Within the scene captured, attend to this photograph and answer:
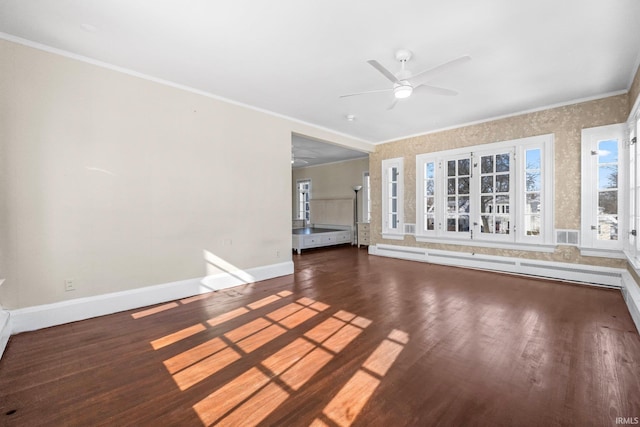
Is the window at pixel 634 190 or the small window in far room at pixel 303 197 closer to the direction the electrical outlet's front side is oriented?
the window

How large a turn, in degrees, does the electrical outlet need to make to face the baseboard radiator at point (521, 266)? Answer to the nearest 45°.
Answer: approximately 45° to its left

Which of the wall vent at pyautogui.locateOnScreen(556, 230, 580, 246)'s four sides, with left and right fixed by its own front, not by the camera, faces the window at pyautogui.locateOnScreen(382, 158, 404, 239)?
right

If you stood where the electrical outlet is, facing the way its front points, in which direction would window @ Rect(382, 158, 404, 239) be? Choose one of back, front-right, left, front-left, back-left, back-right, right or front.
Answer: left

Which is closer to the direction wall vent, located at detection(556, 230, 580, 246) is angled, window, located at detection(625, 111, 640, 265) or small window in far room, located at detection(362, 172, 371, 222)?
the window

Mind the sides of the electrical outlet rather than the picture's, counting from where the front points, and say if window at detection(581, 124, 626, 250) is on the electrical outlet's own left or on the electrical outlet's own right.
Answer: on the electrical outlet's own left

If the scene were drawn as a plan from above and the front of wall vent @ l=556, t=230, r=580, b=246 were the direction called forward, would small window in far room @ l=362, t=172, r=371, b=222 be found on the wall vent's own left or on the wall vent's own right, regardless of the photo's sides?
on the wall vent's own right

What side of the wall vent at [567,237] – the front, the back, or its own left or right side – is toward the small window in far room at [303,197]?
right

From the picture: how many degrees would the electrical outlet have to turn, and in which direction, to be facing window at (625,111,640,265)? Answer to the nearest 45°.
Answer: approximately 45° to its left
